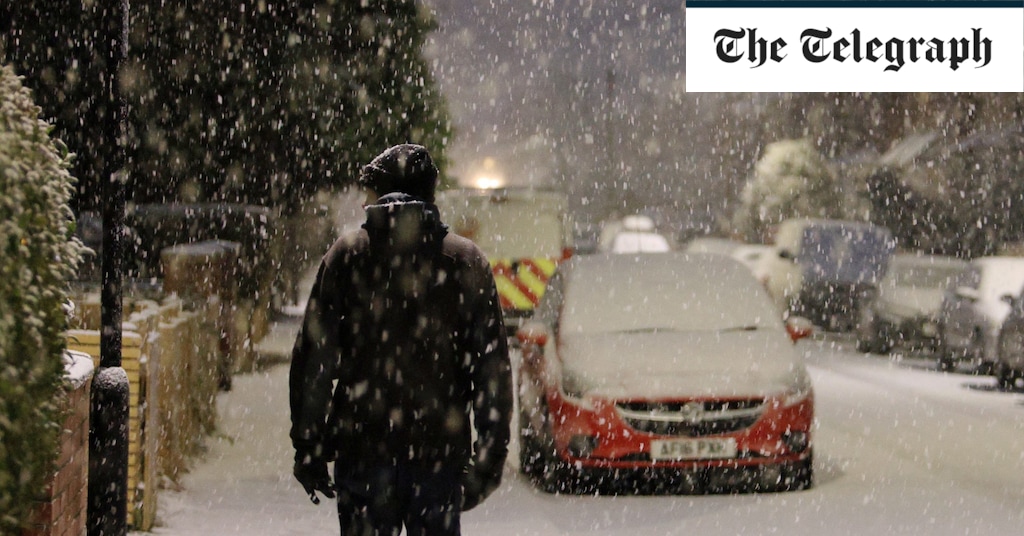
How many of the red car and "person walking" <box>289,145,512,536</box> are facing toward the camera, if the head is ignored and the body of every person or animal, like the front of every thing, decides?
1

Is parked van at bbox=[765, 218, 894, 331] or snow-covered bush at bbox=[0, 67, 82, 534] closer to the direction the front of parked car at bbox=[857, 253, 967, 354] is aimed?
the snow-covered bush

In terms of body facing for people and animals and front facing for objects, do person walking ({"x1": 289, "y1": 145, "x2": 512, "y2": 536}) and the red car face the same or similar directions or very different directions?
very different directions

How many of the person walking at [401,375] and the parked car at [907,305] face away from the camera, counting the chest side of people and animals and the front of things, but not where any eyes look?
1

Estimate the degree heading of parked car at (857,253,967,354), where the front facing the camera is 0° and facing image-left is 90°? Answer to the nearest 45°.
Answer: approximately 45°

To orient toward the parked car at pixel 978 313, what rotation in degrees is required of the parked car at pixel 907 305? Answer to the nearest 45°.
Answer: approximately 45° to its left

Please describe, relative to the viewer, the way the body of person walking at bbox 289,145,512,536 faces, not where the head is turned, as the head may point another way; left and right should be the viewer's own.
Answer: facing away from the viewer

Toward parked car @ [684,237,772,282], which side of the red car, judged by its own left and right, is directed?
back

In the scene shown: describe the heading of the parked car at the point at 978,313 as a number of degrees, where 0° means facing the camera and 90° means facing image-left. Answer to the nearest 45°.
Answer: approximately 45°
